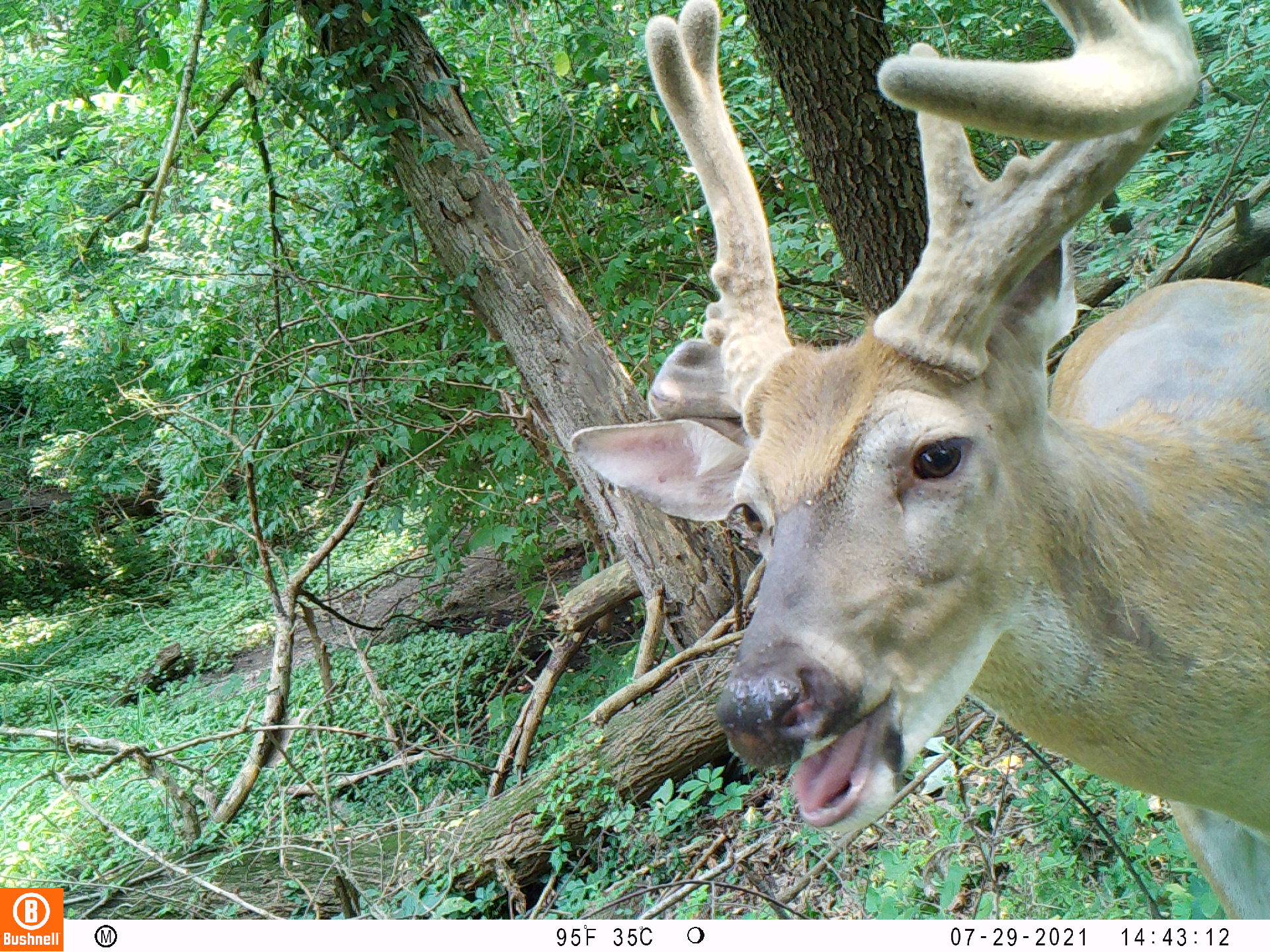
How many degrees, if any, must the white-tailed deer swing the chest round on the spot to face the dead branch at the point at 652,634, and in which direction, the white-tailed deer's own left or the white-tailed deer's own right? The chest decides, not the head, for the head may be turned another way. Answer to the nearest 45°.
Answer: approximately 90° to the white-tailed deer's own right

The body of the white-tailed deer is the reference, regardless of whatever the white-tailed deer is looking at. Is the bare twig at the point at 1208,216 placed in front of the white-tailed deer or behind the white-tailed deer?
behind

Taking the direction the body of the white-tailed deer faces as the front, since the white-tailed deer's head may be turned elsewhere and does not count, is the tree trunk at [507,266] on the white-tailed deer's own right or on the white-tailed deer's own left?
on the white-tailed deer's own right

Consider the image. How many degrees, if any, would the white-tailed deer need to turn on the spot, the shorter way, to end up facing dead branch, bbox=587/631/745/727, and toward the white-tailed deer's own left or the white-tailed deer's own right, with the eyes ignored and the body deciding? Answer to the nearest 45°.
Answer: approximately 90° to the white-tailed deer's own right

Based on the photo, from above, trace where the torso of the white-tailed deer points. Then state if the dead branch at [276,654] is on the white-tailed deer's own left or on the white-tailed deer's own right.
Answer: on the white-tailed deer's own right

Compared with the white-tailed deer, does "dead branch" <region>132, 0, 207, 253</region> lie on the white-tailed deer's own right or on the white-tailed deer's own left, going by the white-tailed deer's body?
on the white-tailed deer's own right

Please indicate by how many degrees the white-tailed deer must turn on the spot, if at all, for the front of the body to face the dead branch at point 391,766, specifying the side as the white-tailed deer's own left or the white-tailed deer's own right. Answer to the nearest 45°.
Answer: approximately 90° to the white-tailed deer's own right

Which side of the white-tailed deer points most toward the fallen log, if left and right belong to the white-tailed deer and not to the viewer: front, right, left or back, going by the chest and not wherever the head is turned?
right

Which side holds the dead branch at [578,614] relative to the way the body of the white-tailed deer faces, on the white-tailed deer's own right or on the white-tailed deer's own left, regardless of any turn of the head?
on the white-tailed deer's own right

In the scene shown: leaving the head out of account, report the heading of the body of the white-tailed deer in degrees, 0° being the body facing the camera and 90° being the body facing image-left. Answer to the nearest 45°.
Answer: approximately 45°

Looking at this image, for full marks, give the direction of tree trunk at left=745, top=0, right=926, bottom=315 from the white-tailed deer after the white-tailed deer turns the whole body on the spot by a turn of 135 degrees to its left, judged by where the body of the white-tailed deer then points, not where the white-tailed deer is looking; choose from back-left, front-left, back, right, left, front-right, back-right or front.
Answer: left
